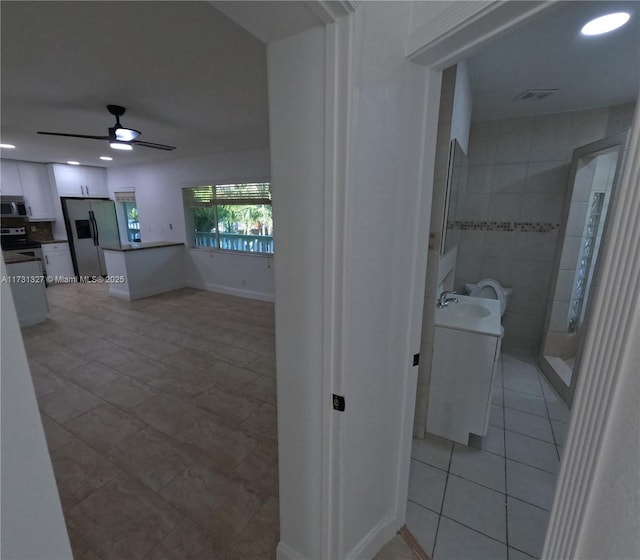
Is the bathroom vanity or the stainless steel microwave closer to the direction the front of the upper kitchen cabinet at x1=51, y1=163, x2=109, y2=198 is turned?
the bathroom vanity

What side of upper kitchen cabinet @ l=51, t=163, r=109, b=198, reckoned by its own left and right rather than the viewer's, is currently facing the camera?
front

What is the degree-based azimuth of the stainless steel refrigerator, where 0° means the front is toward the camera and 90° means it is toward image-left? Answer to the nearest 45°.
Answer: approximately 0°

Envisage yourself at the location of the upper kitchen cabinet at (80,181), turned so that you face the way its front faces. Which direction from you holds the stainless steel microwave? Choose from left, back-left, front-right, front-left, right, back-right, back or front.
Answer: right

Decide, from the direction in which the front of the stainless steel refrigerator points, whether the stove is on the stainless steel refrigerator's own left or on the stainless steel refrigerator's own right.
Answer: on the stainless steel refrigerator's own right

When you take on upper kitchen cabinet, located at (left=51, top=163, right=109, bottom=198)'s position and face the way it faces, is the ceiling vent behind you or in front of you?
in front

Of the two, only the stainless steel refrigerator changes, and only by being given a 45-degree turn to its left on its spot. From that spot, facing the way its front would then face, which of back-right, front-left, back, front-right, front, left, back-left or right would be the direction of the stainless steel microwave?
back-right

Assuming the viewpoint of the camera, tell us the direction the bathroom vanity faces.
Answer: facing to the right of the viewer

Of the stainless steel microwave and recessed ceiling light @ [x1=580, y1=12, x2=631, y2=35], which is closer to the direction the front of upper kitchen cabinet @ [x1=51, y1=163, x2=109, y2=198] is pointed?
the recessed ceiling light

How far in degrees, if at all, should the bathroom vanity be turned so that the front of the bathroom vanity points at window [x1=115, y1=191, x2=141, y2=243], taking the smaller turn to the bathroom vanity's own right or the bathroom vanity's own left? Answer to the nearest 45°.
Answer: approximately 180°
